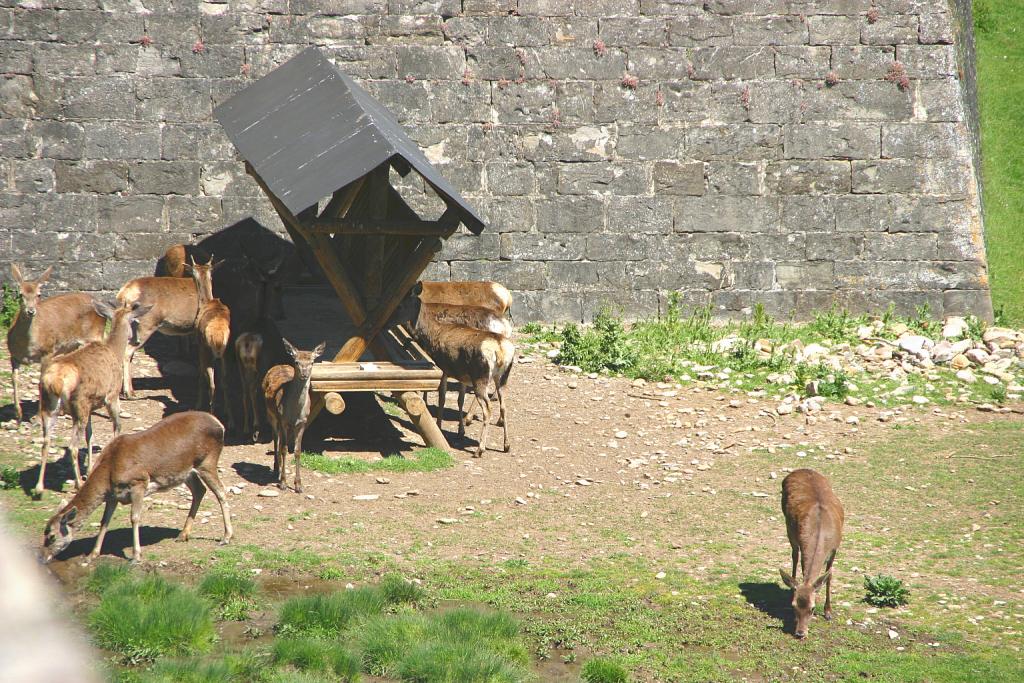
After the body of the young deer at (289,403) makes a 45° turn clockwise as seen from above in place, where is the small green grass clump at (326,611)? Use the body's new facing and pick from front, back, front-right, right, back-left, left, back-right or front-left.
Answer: front-left

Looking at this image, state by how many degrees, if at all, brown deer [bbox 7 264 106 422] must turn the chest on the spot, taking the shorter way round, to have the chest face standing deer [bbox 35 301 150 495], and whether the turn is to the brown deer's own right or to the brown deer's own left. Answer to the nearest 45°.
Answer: approximately 45° to the brown deer's own left

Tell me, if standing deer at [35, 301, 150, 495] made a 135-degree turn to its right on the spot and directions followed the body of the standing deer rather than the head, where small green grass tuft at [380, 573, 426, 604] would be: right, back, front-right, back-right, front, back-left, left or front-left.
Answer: front-left

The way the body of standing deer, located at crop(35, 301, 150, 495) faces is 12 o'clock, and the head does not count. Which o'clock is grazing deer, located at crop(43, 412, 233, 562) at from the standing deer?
The grazing deer is roughly at 4 o'clock from the standing deer.

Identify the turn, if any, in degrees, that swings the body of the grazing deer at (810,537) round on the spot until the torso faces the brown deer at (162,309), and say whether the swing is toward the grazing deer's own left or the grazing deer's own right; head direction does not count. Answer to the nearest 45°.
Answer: approximately 135° to the grazing deer's own right

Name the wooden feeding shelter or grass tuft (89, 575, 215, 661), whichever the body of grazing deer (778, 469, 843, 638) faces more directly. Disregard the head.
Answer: the grass tuft

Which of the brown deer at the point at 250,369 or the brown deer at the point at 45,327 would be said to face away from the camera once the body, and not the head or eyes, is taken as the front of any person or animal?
the brown deer at the point at 250,369

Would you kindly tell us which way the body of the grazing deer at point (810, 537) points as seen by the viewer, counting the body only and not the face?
toward the camera

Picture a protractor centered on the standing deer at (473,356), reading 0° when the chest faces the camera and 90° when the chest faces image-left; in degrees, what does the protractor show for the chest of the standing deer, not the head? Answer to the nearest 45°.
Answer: approximately 135°

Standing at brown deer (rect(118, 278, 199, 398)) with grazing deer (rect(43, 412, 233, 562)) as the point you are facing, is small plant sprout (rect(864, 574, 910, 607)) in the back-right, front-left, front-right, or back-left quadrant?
front-left

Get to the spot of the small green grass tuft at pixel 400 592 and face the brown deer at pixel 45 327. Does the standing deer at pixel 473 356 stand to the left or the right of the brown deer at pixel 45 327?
right
